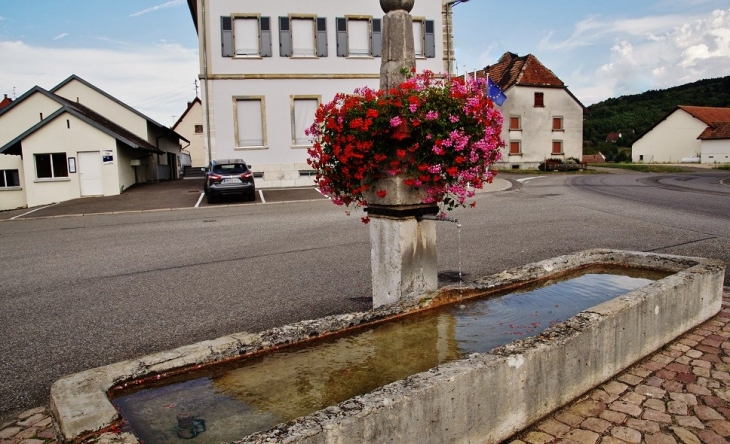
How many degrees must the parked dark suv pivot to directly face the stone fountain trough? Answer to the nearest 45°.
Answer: approximately 180°

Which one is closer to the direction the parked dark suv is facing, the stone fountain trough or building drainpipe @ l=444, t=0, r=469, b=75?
the building drainpipe

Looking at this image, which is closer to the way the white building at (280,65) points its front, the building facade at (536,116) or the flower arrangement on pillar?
the flower arrangement on pillar

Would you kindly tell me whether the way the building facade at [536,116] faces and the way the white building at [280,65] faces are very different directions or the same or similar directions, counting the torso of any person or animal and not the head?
same or similar directions

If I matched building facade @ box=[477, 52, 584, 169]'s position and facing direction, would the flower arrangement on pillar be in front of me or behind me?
in front

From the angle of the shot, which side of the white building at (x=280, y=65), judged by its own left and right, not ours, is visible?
front

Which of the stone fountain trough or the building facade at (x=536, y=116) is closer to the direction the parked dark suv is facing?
the building facade

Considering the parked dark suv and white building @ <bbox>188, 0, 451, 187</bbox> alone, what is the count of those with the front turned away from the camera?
1

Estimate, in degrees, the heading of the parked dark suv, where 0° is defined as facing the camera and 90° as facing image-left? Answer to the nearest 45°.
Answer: approximately 180°

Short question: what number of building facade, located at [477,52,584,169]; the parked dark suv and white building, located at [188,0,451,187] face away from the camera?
1

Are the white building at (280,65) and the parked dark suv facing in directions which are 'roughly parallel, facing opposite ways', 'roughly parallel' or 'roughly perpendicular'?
roughly parallel, facing opposite ways

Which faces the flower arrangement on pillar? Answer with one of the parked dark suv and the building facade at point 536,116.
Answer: the building facade

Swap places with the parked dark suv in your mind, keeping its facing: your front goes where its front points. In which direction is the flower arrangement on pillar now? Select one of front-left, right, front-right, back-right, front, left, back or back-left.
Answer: back

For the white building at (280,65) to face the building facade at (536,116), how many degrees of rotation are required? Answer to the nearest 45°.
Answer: approximately 135° to its left

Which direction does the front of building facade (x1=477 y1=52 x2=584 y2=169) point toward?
toward the camera

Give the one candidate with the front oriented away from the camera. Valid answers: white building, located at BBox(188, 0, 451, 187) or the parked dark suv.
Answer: the parked dark suv

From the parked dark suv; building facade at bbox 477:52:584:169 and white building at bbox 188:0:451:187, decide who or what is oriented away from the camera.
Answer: the parked dark suv

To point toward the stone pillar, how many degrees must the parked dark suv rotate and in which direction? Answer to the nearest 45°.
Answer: approximately 180°
